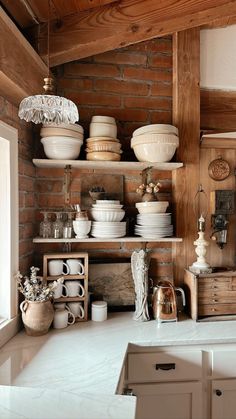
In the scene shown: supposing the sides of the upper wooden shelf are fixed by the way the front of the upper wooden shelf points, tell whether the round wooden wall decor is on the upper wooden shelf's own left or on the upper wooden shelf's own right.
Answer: on the upper wooden shelf's own left

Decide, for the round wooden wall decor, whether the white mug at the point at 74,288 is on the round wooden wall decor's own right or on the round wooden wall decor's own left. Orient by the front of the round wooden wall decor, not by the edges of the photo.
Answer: on the round wooden wall decor's own right

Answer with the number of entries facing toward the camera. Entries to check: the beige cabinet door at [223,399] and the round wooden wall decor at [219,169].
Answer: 2

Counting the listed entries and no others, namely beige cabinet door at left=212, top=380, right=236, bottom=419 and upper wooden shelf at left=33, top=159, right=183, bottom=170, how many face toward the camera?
2

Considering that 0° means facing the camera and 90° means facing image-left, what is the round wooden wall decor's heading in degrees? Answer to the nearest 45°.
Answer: approximately 0°

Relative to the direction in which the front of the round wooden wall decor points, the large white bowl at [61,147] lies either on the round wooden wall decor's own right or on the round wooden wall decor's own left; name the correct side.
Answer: on the round wooden wall decor's own right
